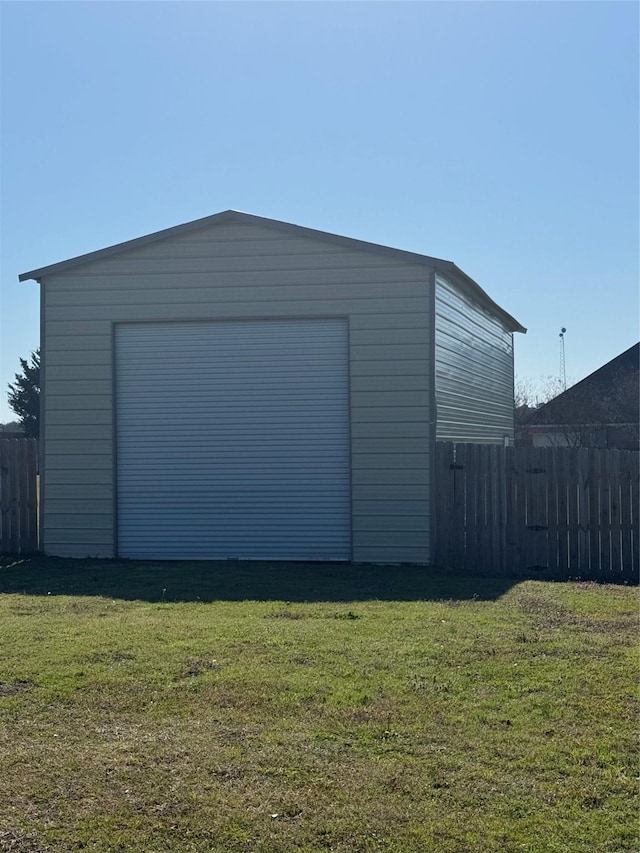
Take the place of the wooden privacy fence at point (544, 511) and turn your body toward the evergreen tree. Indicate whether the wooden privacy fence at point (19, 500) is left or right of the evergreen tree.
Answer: left

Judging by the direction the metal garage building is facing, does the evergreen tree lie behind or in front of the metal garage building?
behind

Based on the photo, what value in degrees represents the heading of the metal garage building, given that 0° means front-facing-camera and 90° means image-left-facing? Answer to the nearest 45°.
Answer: approximately 0°

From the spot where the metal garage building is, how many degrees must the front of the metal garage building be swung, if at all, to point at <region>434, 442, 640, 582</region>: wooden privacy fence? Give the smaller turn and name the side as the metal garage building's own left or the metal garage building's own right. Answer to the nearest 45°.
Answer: approximately 45° to the metal garage building's own left

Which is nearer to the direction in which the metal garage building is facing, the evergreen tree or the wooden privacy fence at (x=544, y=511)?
the wooden privacy fence

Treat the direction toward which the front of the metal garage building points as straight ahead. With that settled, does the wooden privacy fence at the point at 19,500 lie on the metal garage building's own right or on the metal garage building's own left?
on the metal garage building's own right
